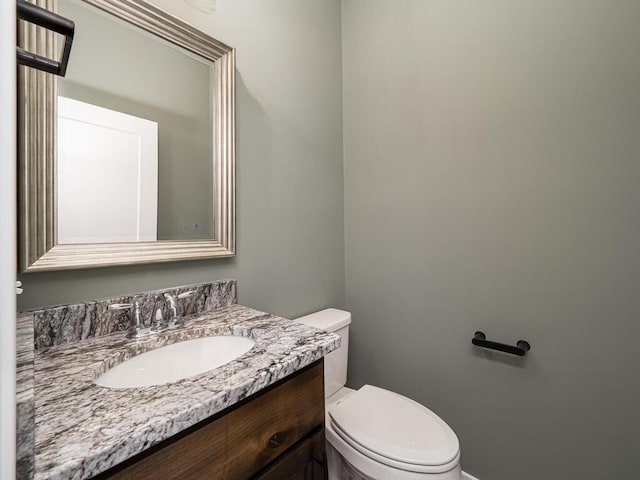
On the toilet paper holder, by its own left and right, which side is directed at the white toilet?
front

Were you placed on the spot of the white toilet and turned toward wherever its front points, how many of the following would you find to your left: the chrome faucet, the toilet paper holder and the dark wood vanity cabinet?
1

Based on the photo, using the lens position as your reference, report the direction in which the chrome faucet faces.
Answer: facing the viewer and to the right of the viewer

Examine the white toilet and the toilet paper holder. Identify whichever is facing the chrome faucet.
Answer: the toilet paper holder

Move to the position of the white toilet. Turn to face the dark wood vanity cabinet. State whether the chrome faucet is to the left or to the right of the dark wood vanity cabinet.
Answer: right

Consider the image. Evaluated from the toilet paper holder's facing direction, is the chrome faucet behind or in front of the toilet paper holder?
in front

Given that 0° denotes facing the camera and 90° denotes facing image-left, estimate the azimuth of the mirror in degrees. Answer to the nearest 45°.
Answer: approximately 315°

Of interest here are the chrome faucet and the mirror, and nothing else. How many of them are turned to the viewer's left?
0

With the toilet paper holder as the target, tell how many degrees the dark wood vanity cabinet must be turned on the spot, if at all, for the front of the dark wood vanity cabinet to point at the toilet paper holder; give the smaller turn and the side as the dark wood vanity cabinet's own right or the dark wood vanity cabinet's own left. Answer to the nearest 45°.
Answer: approximately 45° to the dark wood vanity cabinet's own left

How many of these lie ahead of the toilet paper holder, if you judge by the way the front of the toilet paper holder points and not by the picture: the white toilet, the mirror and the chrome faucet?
3
